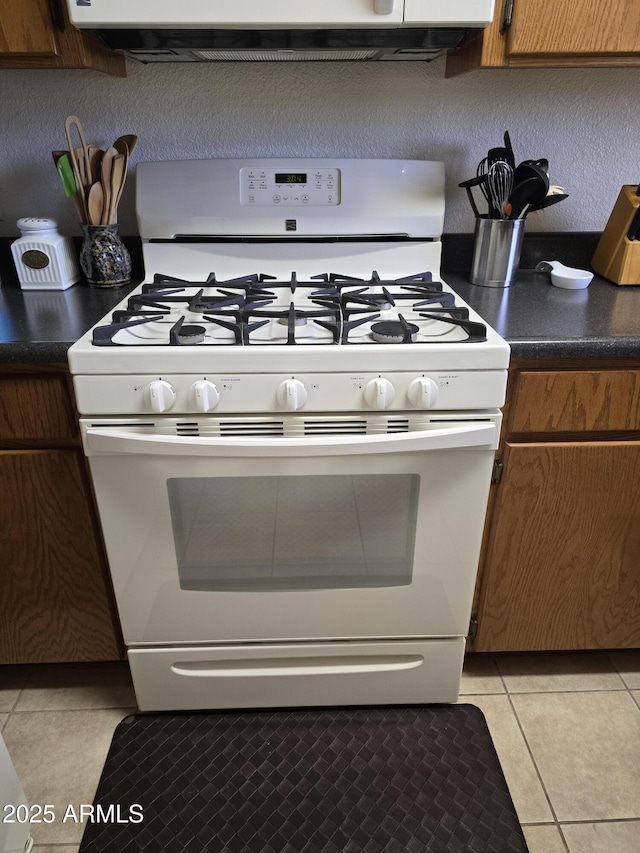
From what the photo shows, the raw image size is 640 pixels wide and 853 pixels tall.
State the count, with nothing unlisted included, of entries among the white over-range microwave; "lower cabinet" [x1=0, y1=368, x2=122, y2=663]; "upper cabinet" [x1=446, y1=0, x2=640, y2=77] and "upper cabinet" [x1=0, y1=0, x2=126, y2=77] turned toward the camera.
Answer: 4

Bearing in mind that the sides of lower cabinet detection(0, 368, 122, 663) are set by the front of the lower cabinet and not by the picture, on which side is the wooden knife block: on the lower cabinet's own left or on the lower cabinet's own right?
on the lower cabinet's own left

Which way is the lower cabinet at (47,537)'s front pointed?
toward the camera

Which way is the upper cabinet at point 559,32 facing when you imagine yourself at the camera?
facing the viewer

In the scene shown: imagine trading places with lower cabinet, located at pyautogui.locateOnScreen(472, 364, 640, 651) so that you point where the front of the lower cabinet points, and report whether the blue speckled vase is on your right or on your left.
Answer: on your right

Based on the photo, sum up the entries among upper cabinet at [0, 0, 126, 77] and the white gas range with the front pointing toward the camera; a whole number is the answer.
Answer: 2

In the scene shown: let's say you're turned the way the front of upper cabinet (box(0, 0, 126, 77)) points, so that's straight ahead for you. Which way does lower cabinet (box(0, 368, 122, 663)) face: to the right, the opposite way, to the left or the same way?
the same way

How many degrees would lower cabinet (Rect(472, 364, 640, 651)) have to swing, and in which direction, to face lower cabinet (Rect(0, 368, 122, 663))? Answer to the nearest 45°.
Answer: approximately 45° to its right

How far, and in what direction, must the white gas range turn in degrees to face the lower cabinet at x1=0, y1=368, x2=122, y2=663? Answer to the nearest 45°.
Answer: approximately 90° to its right

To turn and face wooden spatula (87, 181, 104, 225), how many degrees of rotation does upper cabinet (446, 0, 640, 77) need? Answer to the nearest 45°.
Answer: approximately 90° to its right

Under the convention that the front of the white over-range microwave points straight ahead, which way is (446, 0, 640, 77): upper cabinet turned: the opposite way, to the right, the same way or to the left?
the same way

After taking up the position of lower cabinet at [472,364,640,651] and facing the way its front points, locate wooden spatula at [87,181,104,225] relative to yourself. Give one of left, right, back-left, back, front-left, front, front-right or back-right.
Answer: right

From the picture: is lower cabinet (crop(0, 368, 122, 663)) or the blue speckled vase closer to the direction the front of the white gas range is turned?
the lower cabinet

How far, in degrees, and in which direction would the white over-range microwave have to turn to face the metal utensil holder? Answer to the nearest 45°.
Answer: approximately 90° to its left
